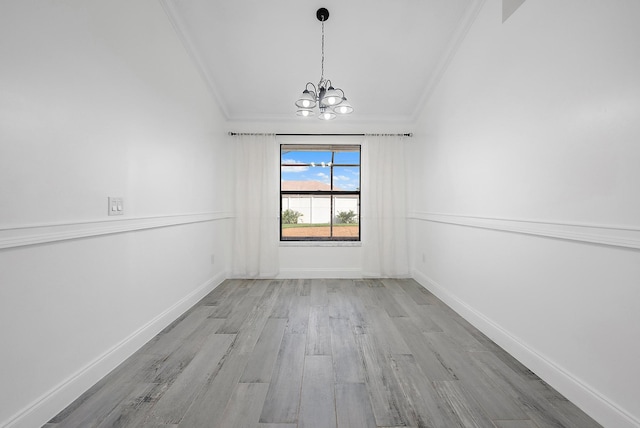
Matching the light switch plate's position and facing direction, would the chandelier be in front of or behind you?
in front

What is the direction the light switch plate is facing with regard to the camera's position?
facing the viewer and to the right of the viewer

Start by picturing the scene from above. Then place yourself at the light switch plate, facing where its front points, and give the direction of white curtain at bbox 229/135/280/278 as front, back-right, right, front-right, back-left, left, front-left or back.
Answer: left

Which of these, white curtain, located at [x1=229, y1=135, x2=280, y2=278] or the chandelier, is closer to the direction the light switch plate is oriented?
the chandelier

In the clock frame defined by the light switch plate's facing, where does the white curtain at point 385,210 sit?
The white curtain is roughly at 10 o'clock from the light switch plate.

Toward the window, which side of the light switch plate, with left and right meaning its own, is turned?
left
